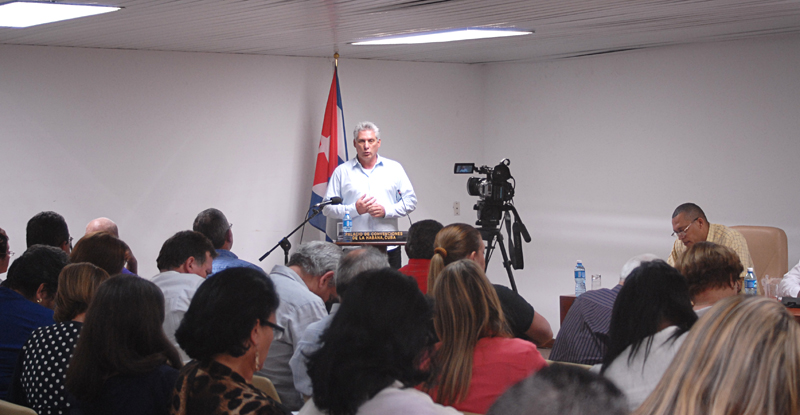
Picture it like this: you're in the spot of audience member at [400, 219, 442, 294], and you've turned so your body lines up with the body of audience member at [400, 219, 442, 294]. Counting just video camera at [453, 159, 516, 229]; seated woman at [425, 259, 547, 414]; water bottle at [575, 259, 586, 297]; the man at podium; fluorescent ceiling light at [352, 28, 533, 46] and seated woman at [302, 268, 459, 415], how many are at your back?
2

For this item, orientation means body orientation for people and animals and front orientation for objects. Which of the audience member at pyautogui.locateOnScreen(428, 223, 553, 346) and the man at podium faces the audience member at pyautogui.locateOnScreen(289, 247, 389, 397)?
the man at podium

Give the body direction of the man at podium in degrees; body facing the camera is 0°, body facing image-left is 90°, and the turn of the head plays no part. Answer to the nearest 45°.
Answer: approximately 0°

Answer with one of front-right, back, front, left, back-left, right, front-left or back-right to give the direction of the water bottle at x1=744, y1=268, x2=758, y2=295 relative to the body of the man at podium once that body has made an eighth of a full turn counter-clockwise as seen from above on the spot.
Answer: front

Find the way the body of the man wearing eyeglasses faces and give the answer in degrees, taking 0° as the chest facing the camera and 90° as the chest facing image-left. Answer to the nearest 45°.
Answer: approximately 45°

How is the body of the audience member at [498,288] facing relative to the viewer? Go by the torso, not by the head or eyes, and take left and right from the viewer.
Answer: facing away from the viewer and to the right of the viewer

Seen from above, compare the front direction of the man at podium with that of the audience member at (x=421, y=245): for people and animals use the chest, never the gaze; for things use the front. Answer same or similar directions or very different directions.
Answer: very different directions

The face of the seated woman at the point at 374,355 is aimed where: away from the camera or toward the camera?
away from the camera

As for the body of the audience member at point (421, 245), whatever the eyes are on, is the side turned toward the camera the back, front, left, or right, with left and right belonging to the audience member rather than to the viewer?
back

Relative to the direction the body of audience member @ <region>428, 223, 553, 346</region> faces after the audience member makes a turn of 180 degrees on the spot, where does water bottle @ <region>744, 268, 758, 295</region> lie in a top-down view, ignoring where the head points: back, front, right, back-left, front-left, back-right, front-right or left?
back

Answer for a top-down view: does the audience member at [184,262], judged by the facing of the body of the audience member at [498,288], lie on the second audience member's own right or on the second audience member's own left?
on the second audience member's own left

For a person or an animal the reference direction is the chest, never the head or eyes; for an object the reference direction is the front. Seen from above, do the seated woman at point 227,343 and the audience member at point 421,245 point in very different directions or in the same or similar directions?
same or similar directions

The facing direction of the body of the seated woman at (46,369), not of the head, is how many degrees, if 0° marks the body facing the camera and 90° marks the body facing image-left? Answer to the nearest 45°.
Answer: approximately 225°

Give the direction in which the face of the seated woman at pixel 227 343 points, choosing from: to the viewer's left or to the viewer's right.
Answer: to the viewer's right

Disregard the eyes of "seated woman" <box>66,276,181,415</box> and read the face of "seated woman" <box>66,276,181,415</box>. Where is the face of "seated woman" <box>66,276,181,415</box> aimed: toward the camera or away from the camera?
away from the camera

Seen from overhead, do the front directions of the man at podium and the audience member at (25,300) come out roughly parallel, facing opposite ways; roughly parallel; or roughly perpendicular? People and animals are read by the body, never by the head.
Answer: roughly parallel, facing opposite ways

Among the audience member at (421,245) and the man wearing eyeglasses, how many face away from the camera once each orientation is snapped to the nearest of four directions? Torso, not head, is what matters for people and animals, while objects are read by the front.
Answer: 1

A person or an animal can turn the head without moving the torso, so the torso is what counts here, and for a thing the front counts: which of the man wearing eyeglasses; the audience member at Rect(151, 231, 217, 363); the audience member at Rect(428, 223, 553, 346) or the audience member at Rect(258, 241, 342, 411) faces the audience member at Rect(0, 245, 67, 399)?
the man wearing eyeglasses

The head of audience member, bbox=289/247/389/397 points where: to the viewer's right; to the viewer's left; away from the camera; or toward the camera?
away from the camera

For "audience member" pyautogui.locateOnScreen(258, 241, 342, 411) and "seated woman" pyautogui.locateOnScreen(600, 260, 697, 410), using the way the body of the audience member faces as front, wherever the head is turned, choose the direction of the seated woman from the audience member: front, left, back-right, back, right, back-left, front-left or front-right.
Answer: right
